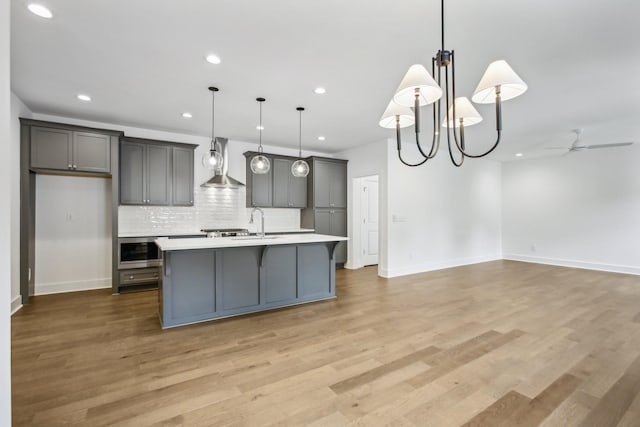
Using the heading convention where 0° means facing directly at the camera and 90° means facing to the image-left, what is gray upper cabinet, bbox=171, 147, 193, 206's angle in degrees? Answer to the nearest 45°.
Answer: approximately 0°

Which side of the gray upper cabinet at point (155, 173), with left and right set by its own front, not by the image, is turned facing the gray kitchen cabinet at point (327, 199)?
left

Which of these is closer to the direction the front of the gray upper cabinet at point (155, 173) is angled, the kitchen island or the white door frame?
the kitchen island

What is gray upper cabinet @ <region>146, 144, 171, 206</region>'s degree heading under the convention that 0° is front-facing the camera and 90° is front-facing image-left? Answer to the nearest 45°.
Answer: approximately 0°

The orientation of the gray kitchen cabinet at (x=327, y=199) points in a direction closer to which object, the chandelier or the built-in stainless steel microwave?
the chandelier

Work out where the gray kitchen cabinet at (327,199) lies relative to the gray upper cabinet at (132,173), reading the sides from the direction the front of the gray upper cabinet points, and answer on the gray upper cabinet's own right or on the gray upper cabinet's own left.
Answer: on the gray upper cabinet's own left

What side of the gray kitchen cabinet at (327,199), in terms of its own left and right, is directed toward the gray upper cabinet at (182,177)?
right

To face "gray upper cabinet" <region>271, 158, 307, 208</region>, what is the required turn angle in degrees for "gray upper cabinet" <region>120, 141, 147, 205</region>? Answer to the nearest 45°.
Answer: approximately 90° to its left
